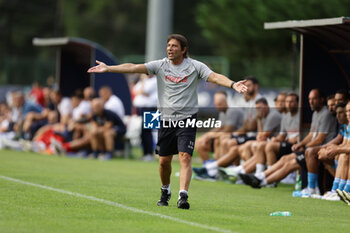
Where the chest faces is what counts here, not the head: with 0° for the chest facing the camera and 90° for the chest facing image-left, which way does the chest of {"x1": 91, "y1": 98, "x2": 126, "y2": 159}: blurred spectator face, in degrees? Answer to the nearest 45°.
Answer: approximately 45°

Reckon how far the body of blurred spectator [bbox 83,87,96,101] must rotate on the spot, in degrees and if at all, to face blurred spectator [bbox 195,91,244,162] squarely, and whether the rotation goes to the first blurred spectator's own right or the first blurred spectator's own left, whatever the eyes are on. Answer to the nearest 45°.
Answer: approximately 90° to the first blurred spectator's own left

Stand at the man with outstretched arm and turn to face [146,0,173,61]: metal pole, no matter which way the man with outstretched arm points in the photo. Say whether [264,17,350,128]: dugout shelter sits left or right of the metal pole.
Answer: right

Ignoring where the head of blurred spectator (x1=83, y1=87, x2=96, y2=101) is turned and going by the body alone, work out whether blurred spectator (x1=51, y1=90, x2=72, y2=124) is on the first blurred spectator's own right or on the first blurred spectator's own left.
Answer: on the first blurred spectator's own right
